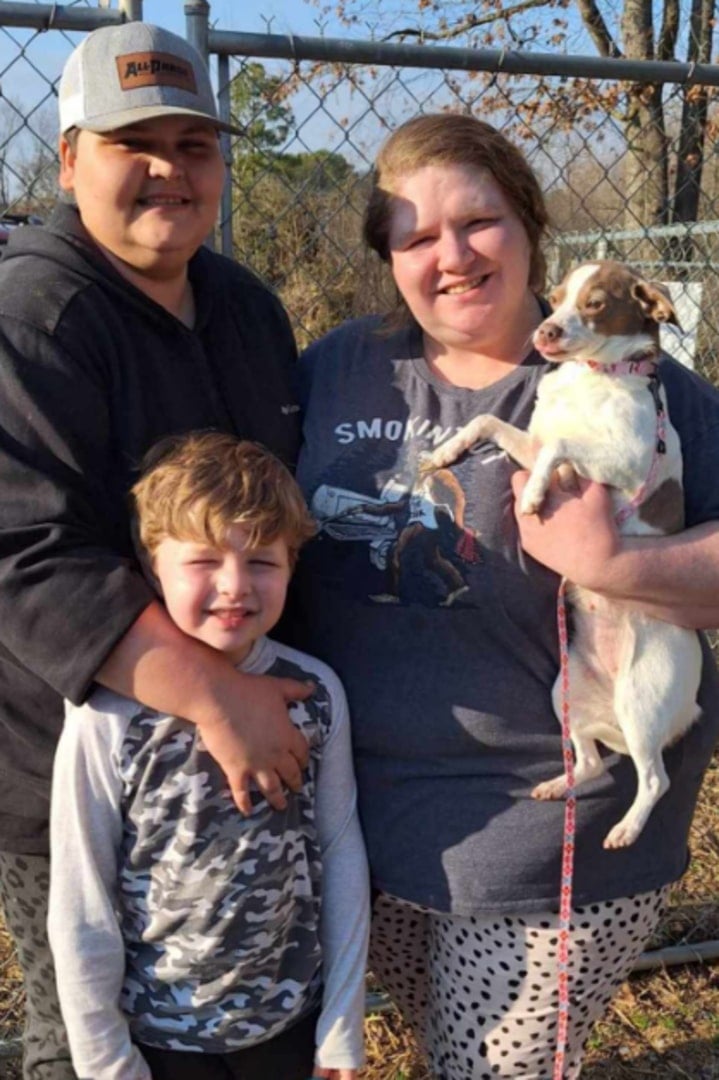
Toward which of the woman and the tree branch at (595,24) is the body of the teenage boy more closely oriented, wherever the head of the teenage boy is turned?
the woman

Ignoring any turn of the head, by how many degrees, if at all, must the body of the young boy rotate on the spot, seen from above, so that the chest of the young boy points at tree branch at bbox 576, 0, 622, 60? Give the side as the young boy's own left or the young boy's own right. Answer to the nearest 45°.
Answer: approximately 135° to the young boy's own left

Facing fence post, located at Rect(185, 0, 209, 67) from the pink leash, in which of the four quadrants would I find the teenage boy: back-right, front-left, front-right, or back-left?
front-left

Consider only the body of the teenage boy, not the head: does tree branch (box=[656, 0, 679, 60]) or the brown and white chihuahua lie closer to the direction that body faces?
the brown and white chihuahua

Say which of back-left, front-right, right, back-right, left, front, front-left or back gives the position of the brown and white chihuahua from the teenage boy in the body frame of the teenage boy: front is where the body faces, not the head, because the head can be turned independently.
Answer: front-left

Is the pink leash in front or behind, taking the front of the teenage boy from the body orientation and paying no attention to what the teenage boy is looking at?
in front

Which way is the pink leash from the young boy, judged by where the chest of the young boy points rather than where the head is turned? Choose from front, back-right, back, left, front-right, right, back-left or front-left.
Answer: left

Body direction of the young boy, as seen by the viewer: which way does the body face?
toward the camera

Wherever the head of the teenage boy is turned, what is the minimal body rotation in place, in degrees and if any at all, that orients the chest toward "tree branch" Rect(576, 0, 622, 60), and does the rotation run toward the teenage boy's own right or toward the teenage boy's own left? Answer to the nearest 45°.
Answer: approximately 90° to the teenage boy's own left
